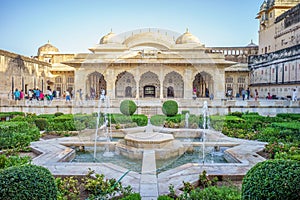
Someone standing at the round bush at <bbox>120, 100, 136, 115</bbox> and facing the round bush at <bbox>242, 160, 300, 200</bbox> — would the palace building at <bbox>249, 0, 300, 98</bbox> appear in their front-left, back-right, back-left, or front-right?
back-left

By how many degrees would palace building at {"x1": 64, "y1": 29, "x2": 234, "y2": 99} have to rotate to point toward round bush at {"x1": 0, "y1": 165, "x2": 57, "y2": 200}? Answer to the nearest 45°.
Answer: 0° — it already faces it

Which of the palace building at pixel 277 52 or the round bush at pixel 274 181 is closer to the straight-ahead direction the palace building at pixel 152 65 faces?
the round bush

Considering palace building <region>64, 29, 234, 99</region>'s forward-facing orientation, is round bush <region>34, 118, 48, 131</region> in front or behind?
in front

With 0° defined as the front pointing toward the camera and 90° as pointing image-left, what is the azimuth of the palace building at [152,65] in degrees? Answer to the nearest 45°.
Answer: approximately 0°

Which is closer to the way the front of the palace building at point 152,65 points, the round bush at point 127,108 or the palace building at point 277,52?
the round bush

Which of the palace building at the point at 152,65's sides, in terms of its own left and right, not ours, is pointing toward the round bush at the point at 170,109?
front

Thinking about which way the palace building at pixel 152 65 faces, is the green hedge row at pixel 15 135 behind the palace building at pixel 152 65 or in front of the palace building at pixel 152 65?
in front

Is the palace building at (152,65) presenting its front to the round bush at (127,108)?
yes

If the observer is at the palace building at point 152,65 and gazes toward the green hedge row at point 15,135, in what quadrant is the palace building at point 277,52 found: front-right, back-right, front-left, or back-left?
back-left
